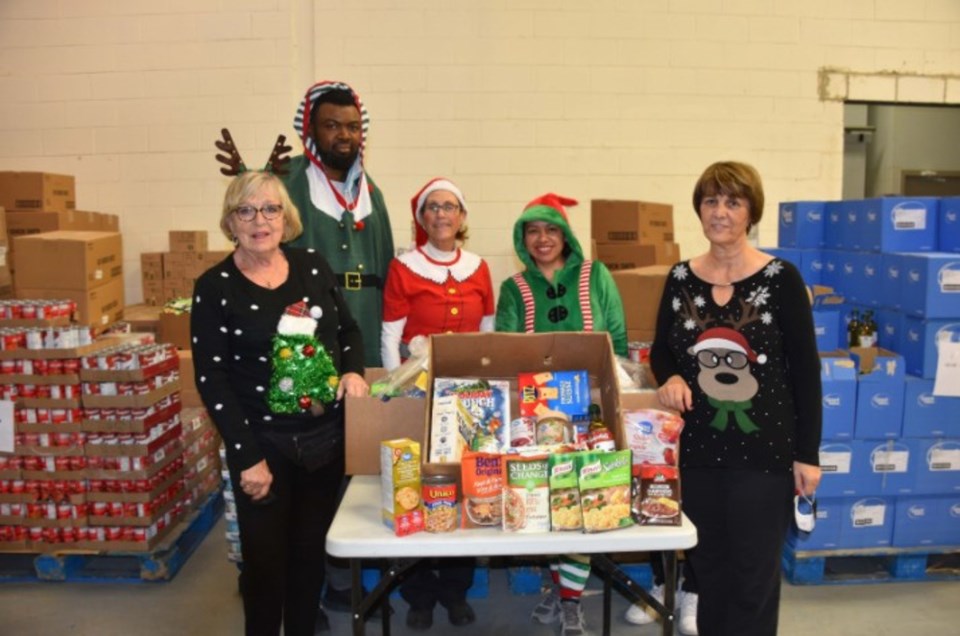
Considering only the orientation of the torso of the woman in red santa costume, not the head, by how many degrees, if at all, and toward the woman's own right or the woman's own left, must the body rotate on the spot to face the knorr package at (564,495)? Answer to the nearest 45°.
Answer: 0° — they already face it

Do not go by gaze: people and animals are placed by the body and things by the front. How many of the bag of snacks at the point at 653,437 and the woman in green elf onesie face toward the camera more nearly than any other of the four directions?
2

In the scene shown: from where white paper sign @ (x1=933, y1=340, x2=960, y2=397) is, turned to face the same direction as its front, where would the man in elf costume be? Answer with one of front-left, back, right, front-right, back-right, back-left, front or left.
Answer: front-right

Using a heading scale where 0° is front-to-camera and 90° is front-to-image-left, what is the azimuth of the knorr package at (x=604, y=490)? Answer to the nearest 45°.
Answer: approximately 0°

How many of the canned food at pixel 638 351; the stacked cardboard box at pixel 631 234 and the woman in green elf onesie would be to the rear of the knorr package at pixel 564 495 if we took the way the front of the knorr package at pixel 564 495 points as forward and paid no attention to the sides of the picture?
3

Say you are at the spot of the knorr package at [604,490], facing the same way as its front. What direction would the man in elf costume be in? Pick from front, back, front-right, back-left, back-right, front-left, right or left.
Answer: back-right
